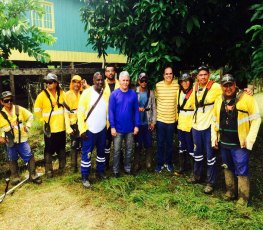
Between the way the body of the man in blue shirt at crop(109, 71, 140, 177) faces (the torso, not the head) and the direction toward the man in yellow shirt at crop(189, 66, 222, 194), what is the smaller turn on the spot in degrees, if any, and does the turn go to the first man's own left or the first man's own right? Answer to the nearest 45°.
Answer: approximately 90° to the first man's own left

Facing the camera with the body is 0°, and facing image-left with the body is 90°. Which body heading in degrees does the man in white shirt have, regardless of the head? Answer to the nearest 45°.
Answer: approximately 315°

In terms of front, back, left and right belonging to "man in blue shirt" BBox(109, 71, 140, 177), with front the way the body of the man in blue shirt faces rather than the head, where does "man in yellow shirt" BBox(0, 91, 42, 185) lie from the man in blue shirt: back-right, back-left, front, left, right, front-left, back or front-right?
right

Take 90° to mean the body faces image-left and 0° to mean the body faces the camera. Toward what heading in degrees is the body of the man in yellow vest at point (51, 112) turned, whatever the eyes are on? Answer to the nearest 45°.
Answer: approximately 0°

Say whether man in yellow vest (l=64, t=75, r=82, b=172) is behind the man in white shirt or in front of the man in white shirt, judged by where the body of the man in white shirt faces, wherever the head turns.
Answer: behind

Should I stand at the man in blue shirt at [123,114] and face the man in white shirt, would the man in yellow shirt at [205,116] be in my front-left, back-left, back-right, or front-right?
back-left

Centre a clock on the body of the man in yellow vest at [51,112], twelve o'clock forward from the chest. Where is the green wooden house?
The green wooden house is roughly at 6 o'clock from the man in yellow vest.

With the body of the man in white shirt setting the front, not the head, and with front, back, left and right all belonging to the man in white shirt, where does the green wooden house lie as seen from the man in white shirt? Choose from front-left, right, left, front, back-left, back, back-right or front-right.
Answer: back-left

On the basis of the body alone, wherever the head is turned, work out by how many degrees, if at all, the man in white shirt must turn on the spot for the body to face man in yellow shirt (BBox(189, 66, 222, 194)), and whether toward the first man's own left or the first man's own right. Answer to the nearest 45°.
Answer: approximately 45° to the first man's own left
